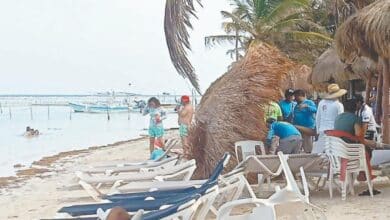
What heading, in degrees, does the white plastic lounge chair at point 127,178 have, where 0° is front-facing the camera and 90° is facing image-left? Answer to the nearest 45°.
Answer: approximately 90°

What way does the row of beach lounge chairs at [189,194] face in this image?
to the viewer's left

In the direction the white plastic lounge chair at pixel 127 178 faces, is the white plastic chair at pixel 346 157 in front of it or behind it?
behind

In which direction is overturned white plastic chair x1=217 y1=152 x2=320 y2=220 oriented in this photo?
to the viewer's left

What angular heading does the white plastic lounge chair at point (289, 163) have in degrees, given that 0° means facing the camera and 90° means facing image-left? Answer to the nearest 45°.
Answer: approximately 90°

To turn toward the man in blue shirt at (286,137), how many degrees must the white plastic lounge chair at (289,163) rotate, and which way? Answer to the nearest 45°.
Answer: approximately 90° to its right

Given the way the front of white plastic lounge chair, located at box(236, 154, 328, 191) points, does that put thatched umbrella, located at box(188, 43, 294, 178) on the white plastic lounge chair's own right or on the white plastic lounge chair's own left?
on the white plastic lounge chair's own right
